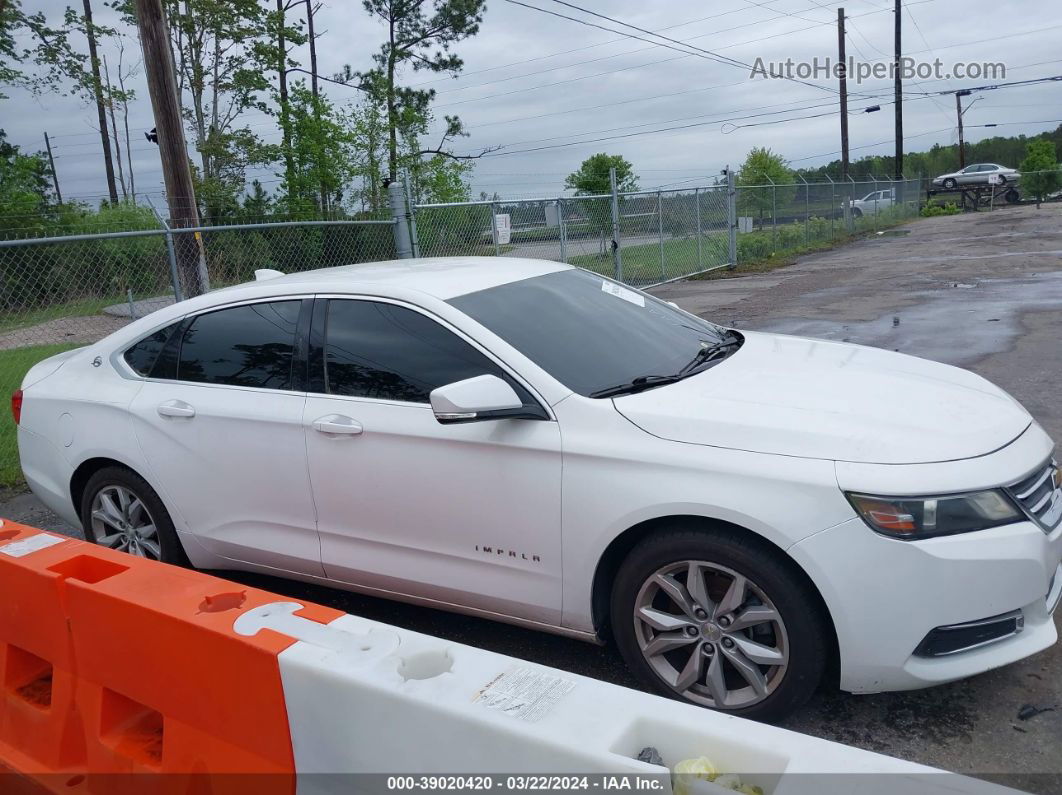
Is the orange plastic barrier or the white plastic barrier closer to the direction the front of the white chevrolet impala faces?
the white plastic barrier

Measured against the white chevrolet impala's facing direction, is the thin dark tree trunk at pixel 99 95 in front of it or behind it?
behind

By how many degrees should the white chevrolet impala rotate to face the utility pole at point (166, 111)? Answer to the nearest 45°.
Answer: approximately 180°

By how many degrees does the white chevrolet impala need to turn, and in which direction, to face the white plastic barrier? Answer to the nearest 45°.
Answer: approximately 45° to its right

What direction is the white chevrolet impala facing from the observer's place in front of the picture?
facing the viewer and to the right of the viewer

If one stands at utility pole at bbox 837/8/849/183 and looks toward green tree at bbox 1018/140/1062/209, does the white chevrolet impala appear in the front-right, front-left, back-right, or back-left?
back-right

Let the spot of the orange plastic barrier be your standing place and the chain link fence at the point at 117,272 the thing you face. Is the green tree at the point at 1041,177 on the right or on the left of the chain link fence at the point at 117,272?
right

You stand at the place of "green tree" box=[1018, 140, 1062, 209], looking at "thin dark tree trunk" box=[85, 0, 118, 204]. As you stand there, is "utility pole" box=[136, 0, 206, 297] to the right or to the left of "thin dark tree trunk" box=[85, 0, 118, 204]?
left

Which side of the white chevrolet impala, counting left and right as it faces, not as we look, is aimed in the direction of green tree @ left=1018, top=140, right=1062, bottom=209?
left

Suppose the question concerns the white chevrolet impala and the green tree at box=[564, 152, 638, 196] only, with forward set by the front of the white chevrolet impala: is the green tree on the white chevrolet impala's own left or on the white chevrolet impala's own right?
on the white chevrolet impala's own left

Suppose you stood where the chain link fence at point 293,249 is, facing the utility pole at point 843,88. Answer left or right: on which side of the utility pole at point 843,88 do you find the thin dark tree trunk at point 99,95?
left
